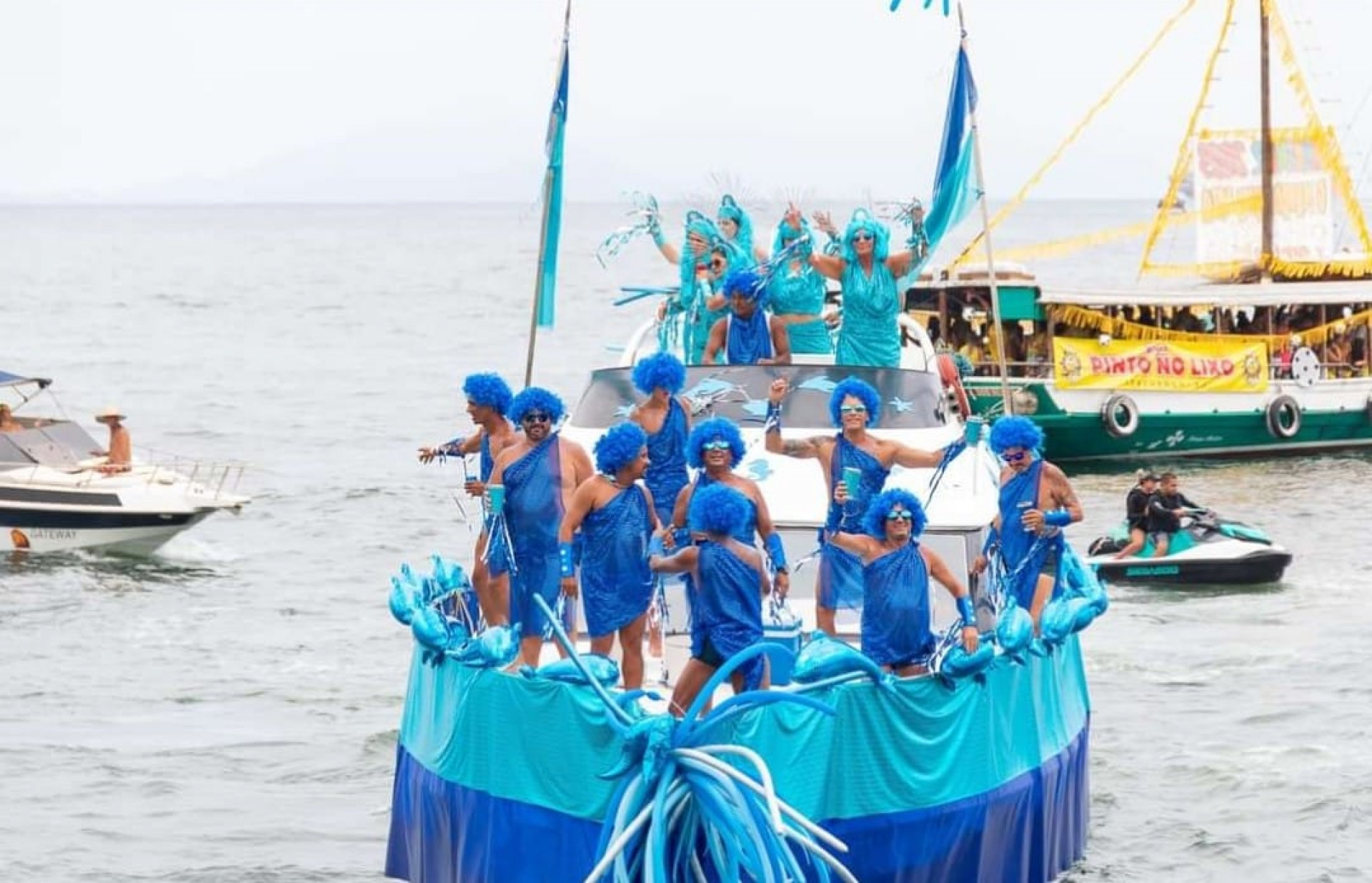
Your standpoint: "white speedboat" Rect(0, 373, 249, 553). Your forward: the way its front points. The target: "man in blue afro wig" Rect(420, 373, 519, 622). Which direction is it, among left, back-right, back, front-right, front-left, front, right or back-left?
right

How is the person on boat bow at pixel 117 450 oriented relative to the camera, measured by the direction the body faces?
to the viewer's left

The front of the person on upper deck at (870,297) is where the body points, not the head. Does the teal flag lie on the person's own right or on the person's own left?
on the person's own right

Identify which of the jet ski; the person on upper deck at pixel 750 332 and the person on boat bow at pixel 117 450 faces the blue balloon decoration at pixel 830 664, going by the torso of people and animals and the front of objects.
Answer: the person on upper deck at pixel 750 332

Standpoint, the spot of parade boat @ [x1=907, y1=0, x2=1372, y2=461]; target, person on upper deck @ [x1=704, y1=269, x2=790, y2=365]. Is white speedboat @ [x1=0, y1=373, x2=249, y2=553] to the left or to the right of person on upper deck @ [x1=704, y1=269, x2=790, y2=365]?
right

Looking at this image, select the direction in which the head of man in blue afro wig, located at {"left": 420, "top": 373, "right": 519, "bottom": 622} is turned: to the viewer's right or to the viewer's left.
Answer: to the viewer's left

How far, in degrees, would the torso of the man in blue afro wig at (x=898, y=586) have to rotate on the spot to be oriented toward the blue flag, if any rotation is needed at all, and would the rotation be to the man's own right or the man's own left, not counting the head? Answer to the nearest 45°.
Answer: approximately 180°

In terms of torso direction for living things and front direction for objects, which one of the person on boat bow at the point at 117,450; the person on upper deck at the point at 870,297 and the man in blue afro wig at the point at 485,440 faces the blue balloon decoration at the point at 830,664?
the person on upper deck at the point at 870,297

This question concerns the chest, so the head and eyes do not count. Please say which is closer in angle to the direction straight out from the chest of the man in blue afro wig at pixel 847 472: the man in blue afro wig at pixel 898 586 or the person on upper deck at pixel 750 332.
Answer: the man in blue afro wig

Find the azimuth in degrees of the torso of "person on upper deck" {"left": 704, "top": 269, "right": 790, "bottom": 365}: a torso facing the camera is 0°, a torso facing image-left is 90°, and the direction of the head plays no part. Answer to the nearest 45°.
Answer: approximately 0°

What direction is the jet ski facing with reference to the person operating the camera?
facing to the right of the viewer

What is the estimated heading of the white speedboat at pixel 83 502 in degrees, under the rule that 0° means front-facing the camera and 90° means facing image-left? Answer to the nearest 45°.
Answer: approximately 270°

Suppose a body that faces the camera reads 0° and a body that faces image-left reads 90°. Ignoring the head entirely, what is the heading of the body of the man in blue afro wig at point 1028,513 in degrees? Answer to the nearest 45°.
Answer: approximately 45°

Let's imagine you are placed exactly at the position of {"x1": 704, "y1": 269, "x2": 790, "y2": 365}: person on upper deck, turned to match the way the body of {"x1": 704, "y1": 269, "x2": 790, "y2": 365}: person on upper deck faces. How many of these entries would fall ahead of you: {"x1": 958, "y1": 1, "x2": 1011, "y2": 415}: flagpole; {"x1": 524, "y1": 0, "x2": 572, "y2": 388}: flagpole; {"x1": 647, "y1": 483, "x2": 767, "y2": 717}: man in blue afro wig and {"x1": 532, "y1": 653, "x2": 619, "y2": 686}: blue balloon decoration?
2

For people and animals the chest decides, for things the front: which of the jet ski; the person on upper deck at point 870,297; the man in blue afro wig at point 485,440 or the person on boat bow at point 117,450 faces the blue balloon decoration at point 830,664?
the person on upper deck at point 870,297

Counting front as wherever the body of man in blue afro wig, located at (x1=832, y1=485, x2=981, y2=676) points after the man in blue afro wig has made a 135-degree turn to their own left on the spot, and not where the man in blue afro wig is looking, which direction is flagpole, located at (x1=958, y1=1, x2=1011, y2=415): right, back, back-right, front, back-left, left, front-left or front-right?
front-left
